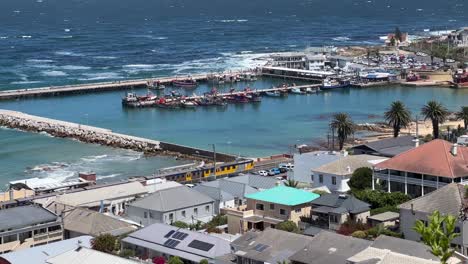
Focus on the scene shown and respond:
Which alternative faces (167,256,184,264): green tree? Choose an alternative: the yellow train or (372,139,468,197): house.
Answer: the house

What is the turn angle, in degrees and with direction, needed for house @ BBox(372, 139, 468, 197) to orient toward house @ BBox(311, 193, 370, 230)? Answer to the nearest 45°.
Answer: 0° — it already faces it

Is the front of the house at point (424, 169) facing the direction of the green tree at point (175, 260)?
yes

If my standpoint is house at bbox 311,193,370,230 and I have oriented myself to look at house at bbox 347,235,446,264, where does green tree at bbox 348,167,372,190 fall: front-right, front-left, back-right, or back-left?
back-left

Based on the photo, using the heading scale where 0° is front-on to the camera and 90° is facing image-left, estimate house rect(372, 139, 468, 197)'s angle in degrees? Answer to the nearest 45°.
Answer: approximately 45°

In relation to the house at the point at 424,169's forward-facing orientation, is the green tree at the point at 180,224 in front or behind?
in front

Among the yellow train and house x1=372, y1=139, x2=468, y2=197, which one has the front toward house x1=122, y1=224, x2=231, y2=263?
house x1=372, y1=139, x2=468, y2=197

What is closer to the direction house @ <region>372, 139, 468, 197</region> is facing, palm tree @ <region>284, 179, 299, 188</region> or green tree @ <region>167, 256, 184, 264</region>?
the green tree

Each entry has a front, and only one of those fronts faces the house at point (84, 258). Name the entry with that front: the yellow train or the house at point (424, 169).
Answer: the house at point (424, 169)

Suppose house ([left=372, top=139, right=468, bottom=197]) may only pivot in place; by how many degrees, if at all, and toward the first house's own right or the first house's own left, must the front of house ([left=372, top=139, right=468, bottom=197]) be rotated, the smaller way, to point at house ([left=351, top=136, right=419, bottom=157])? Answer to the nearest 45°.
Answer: approximately 135° to the first house's own right

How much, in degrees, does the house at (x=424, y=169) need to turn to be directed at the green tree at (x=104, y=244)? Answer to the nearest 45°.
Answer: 0° — it already faces it
